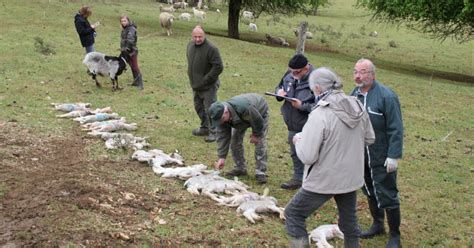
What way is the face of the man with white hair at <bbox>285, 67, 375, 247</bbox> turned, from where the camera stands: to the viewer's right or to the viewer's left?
to the viewer's left

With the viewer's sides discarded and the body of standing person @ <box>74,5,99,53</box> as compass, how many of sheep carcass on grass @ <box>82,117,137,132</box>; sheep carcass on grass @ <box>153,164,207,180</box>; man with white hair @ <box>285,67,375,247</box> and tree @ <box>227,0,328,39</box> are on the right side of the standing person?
3

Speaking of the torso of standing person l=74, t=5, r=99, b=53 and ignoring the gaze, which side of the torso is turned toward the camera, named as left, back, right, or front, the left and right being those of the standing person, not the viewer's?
right

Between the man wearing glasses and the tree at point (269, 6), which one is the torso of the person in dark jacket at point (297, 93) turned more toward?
the man wearing glasses

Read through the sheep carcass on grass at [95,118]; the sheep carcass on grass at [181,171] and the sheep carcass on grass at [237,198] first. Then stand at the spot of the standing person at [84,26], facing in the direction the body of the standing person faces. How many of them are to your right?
3

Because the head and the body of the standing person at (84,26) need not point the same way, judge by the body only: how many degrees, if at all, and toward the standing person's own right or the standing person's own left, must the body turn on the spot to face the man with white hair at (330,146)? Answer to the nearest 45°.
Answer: approximately 90° to the standing person's own right

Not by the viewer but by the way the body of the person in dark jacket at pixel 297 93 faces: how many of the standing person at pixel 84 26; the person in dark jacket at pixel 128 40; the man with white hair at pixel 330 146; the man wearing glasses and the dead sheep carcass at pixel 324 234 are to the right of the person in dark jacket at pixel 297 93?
2

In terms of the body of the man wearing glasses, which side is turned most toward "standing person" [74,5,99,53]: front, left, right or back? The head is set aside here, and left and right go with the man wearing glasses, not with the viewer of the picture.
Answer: right

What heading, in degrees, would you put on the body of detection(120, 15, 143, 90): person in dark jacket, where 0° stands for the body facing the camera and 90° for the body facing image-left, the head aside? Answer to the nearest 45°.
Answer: approximately 45°

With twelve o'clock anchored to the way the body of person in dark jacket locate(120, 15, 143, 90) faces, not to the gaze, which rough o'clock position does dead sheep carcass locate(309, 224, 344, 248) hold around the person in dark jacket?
The dead sheep carcass is roughly at 10 o'clock from the person in dark jacket.

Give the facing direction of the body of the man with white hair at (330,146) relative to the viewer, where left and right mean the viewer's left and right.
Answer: facing away from the viewer and to the left of the viewer
